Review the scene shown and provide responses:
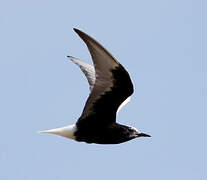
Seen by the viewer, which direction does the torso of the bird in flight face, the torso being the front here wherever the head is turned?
to the viewer's right

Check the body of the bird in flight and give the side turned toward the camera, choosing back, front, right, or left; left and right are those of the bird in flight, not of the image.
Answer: right
